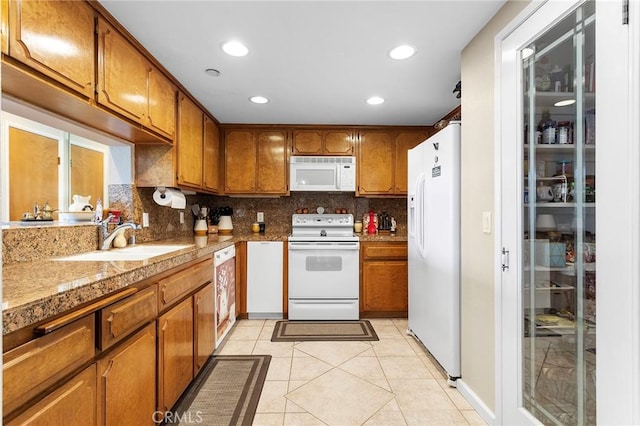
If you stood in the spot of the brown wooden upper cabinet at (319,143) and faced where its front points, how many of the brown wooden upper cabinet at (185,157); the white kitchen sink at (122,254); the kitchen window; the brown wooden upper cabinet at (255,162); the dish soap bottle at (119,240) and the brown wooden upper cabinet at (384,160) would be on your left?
1

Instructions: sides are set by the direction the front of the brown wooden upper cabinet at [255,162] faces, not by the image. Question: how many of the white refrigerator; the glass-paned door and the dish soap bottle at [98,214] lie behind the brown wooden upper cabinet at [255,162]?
0

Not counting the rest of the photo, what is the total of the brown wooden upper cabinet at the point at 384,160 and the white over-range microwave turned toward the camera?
2

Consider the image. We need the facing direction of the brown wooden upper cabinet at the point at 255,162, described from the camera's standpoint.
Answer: facing the viewer

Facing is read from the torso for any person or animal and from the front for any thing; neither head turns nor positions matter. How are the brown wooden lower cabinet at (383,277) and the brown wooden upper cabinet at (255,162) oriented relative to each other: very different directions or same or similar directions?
same or similar directions

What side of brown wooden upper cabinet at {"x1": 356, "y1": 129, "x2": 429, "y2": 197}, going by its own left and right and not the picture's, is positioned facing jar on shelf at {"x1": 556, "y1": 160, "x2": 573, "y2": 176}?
front

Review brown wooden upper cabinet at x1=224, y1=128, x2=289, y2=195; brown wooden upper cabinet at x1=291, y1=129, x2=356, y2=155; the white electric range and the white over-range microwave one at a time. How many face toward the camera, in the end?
4

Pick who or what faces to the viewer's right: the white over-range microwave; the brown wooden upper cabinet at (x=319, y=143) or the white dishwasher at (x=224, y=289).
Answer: the white dishwasher

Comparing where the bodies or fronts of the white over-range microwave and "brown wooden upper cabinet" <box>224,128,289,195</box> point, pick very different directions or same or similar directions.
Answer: same or similar directions

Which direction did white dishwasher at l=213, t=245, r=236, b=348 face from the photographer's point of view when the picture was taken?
facing to the right of the viewer

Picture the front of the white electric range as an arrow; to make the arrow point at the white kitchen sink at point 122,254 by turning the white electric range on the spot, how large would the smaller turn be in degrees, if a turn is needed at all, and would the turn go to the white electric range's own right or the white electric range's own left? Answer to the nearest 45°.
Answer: approximately 45° to the white electric range's own right

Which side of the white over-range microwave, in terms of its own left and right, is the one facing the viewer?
front

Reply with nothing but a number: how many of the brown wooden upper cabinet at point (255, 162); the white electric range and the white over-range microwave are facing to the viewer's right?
0

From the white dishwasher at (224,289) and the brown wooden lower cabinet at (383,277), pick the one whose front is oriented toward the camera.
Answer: the brown wooden lower cabinet

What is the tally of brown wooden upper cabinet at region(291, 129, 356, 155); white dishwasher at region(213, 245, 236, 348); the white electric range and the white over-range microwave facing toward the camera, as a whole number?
3

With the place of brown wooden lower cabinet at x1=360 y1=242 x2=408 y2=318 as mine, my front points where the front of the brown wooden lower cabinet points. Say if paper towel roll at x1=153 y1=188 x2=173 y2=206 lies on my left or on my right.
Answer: on my right

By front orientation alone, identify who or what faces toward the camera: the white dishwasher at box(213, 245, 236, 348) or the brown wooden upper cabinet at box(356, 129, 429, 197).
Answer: the brown wooden upper cabinet

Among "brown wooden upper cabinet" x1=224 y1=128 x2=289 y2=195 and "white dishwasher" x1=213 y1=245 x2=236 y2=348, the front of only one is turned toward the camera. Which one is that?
the brown wooden upper cabinet

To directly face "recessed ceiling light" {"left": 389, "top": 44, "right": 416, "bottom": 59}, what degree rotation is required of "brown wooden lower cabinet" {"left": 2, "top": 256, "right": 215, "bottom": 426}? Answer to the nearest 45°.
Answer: approximately 45° to its left

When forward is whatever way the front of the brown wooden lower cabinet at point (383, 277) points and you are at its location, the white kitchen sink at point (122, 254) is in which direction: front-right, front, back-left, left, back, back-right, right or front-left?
front-right

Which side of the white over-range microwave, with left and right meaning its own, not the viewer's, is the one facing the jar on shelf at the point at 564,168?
front
